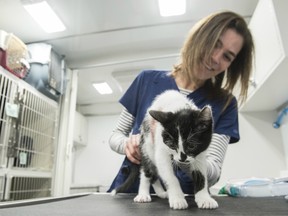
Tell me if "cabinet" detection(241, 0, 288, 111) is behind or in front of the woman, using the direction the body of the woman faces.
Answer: behind

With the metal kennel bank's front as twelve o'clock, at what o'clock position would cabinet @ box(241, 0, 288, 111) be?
The cabinet is roughly at 12 o'clock from the metal kennel bank.

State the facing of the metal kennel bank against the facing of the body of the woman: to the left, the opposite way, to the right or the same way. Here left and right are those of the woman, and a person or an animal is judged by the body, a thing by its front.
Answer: to the left

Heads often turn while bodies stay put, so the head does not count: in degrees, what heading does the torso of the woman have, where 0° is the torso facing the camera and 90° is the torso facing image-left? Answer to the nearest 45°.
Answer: approximately 0°

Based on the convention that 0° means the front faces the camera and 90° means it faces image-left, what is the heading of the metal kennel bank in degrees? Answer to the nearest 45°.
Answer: approximately 315°

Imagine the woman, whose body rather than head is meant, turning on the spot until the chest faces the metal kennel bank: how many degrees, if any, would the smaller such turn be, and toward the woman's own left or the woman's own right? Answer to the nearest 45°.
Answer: approximately 135° to the woman's own right

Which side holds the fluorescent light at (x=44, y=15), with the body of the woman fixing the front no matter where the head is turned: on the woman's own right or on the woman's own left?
on the woman's own right
